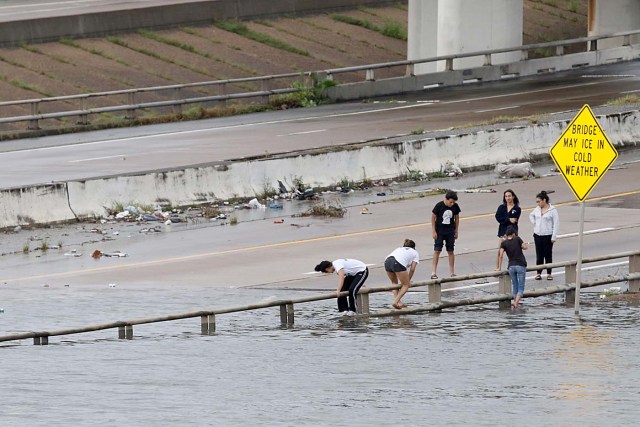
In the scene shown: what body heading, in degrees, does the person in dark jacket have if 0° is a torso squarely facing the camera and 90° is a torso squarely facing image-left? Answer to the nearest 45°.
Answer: approximately 0°

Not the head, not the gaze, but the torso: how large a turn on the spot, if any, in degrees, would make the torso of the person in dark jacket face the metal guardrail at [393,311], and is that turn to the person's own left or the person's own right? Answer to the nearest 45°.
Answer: approximately 45° to the person's own right

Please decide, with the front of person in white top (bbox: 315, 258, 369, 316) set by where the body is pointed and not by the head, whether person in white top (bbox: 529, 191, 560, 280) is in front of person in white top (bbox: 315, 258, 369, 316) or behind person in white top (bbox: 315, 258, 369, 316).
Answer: behind

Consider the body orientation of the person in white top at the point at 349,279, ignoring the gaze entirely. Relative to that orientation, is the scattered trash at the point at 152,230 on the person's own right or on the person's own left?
on the person's own right

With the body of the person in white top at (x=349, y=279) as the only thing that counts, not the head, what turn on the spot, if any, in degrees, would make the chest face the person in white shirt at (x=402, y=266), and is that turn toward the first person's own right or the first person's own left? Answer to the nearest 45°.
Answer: approximately 180°

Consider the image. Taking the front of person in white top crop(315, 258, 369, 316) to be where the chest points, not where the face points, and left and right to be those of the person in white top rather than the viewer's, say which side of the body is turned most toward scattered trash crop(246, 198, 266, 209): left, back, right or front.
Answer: right

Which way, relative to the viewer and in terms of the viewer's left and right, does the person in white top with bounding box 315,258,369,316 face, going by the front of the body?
facing to the left of the viewer

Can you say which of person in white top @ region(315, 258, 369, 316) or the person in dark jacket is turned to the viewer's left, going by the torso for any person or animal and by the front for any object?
the person in white top

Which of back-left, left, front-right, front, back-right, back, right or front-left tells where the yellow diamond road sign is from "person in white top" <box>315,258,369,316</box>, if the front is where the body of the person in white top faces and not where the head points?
back

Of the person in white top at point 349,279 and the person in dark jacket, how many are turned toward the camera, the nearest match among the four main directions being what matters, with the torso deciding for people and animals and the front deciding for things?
1

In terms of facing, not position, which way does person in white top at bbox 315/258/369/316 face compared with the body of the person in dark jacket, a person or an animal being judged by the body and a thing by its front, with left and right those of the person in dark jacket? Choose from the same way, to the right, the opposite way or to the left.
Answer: to the right
